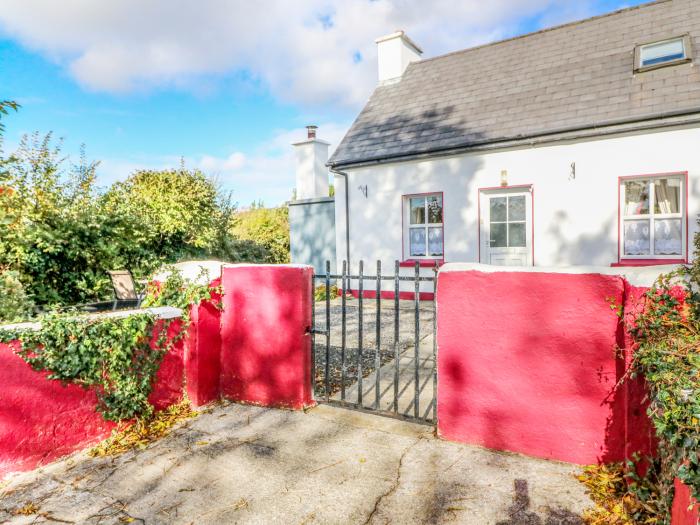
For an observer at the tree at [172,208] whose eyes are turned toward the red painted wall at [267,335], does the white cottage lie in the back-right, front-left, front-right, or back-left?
front-left

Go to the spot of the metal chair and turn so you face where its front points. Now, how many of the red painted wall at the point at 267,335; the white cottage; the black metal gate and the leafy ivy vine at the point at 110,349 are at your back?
0

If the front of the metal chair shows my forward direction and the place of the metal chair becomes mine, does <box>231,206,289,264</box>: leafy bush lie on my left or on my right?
on my left

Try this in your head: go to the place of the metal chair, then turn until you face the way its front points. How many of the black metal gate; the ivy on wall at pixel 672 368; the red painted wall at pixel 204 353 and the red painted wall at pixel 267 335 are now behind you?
0

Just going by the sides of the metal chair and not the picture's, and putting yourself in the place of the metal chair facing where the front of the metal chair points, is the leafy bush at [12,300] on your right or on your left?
on your right

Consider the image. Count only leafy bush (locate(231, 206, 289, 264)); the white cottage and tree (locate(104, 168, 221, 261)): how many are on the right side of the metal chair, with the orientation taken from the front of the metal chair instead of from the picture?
0

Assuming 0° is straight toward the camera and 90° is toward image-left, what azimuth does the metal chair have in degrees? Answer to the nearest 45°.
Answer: approximately 315°

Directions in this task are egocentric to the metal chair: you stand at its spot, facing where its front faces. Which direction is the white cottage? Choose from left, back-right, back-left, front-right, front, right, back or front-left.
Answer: front-left

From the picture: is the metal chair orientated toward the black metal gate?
yes

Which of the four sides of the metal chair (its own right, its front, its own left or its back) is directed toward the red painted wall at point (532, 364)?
front
